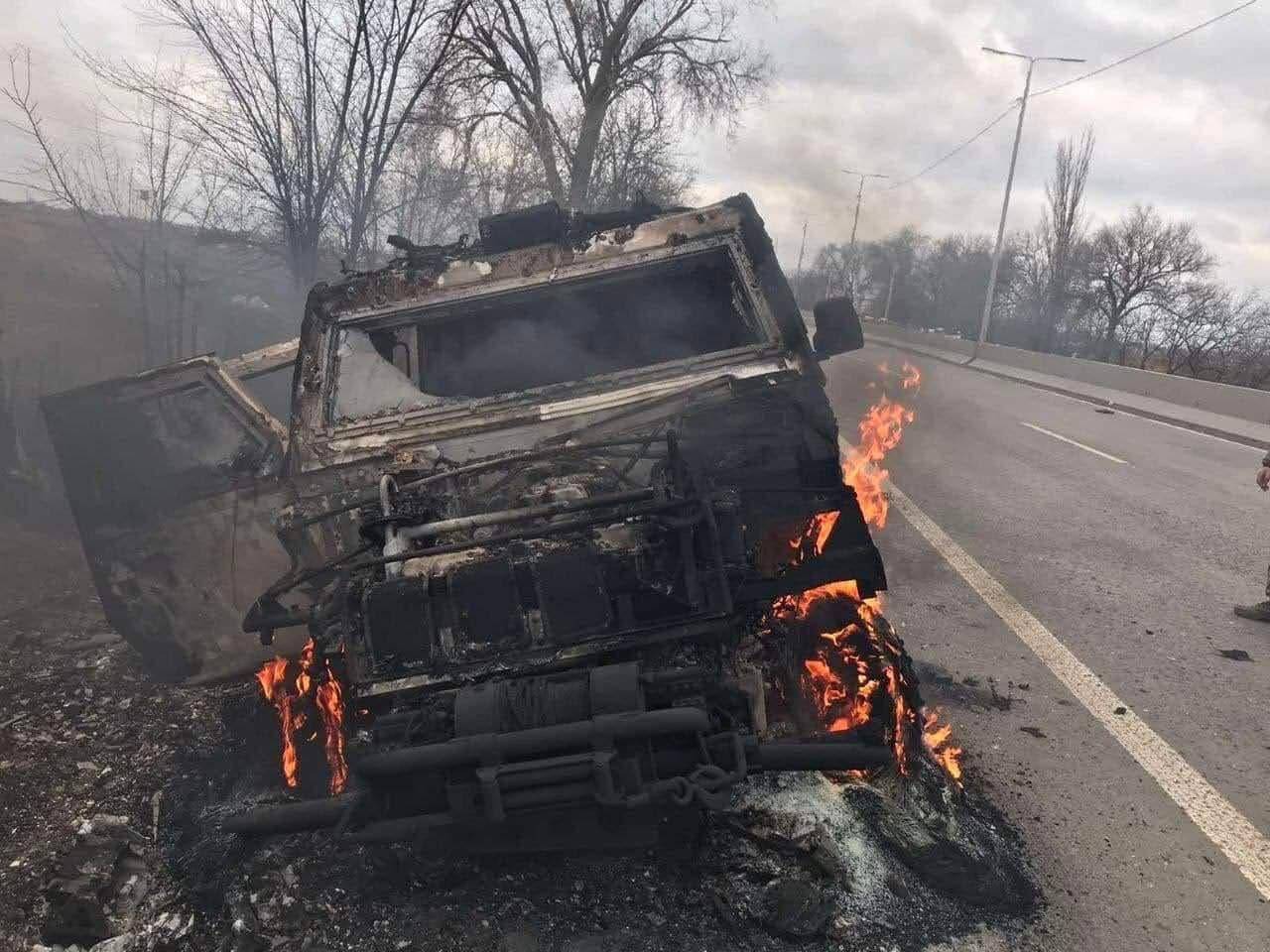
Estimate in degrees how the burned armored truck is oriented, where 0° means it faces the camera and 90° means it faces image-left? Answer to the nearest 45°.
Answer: approximately 0°

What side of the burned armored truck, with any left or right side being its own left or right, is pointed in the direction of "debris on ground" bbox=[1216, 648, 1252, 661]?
left

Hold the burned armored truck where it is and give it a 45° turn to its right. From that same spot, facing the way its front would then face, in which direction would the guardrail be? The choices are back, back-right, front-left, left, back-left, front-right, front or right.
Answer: back
